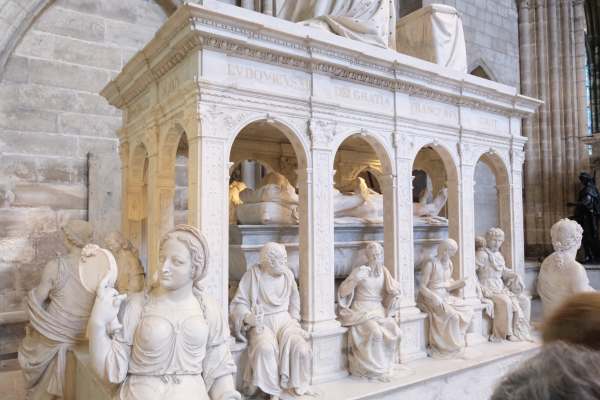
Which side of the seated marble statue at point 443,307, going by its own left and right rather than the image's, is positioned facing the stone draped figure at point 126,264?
right

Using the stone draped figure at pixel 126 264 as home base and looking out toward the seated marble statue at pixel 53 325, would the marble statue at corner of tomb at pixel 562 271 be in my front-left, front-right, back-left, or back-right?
back-left

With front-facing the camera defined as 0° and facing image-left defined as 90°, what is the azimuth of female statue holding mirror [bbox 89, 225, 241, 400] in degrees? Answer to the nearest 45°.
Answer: approximately 0°

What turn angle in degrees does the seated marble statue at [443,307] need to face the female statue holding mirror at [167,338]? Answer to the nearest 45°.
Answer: approximately 90° to its right

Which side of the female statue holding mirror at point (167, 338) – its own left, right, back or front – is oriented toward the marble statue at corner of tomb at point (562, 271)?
left

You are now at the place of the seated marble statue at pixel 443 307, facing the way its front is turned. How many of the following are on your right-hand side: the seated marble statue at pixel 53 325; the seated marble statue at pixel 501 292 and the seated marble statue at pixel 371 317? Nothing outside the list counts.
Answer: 2

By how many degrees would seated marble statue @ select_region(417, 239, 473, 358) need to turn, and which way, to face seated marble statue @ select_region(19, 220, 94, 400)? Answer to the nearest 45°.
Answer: approximately 90° to its right

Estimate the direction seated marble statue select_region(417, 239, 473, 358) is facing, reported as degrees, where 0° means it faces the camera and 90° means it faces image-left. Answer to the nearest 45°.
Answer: approximately 315°

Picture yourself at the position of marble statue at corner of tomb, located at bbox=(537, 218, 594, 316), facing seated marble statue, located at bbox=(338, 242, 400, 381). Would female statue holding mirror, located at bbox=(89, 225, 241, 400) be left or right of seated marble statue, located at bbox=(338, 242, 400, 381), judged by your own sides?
left
